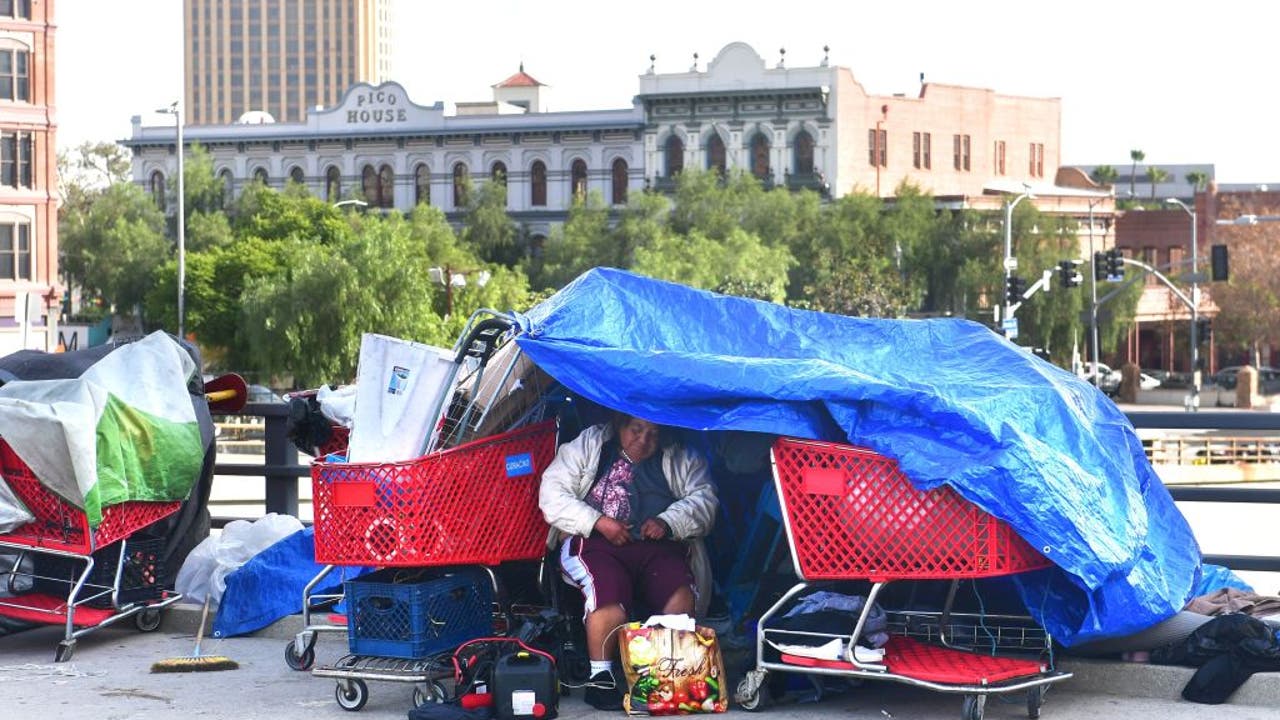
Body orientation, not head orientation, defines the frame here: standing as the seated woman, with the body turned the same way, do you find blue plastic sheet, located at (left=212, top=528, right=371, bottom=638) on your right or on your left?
on your right

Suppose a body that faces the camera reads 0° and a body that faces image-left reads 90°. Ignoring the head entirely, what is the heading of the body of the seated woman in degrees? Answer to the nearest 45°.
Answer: approximately 0°

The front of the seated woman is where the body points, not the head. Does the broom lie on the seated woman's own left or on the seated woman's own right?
on the seated woman's own right

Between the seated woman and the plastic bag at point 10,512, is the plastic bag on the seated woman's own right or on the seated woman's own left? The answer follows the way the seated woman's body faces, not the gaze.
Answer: on the seated woman's own right

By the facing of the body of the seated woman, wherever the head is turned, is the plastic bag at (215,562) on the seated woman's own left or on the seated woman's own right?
on the seated woman's own right

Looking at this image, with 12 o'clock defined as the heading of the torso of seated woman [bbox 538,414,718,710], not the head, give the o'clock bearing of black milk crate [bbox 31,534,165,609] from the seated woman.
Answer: The black milk crate is roughly at 4 o'clock from the seated woman.
